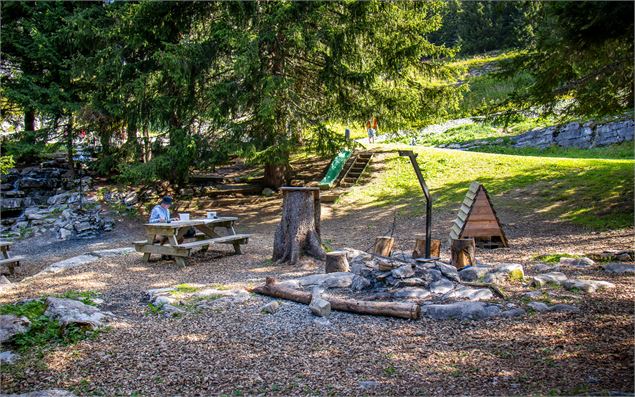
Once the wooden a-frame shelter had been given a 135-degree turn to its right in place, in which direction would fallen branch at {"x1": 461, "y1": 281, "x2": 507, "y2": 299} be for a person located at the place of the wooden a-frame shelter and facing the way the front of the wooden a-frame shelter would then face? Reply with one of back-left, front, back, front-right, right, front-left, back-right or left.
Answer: left

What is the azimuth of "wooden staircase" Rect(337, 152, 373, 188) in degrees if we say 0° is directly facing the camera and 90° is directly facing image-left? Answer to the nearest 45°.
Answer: approximately 45°

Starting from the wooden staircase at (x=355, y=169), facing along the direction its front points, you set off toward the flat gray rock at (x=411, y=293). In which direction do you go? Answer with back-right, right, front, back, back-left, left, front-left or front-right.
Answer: front-left

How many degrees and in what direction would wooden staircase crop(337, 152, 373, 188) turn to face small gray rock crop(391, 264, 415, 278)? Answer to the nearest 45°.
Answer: approximately 45° to its left

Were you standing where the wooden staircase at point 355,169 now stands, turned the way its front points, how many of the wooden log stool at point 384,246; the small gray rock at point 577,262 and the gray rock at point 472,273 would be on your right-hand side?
0

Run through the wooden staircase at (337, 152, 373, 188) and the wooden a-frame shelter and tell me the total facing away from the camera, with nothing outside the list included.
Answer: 0

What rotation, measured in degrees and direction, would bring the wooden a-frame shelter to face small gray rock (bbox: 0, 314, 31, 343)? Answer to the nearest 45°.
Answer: approximately 90° to its right

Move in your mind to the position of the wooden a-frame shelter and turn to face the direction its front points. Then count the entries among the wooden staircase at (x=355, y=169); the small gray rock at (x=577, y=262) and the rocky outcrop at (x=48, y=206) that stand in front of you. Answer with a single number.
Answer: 1

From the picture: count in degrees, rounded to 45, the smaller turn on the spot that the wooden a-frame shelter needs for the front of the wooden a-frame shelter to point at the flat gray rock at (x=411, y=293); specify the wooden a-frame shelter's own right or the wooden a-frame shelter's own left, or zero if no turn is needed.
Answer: approximately 45° to the wooden a-frame shelter's own right

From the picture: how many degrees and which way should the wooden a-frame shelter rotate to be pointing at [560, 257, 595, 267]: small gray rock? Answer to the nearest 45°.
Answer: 0° — it already faces it

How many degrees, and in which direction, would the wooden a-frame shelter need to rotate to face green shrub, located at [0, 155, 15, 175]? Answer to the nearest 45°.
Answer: approximately 90° to its right

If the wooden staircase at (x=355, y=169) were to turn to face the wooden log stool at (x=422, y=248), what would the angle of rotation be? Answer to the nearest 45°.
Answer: approximately 45° to its left
